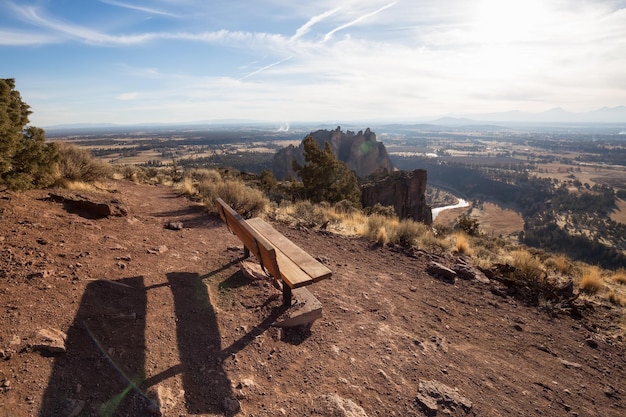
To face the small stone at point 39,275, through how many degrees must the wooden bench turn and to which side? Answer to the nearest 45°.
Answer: approximately 135° to its left

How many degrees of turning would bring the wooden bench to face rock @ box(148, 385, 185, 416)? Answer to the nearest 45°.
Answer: approximately 180°

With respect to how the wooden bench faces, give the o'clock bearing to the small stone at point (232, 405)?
The small stone is roughly at 5 o'clock from the wooden bench.

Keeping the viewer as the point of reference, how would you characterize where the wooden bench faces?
facing away from the viewer and to the right of the viewer

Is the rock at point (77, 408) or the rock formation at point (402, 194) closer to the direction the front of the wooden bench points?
the rock formation

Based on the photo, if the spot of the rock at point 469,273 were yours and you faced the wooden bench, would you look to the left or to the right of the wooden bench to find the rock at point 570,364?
left

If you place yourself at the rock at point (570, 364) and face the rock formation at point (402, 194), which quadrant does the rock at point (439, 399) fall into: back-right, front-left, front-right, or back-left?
back-left

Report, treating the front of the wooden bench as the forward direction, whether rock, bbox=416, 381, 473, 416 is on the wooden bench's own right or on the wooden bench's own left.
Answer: on the wooden bench's own right

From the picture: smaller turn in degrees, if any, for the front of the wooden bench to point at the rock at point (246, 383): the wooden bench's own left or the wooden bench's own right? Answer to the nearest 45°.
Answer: approximately 135° to the wooden bench's own right
